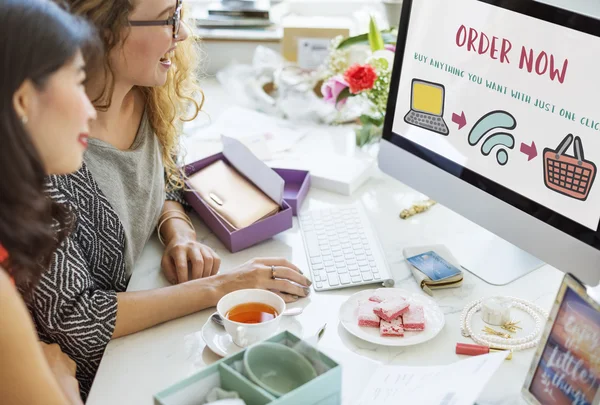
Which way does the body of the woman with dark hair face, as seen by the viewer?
to the viewer's right

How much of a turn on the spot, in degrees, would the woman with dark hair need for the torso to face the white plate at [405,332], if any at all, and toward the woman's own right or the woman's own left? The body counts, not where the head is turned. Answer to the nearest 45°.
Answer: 0° — they already face it

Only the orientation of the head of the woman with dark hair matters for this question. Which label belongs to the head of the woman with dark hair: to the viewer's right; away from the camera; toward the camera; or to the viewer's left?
to the viewer's right

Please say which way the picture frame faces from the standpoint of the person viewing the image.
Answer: facing the viewer and to the left of the viewer

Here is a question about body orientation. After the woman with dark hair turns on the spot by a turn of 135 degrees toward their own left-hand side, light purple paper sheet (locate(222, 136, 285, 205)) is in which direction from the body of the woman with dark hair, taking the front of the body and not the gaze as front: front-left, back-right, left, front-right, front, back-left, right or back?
right

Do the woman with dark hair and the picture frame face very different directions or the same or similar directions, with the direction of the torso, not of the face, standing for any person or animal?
very different directions

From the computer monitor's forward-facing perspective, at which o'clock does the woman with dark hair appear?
The woman with dark hair is roughly at 12 o'clock from the computer monitor.

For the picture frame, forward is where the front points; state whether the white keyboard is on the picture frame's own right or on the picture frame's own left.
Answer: on the picture frame's own right

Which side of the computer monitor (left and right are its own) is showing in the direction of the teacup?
front

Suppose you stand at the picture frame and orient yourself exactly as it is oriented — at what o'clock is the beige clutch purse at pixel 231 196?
The beige clutch purse is roughly at 2 o'clock from the picture frame.

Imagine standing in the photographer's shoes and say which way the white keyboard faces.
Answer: facing to the left of the viewer

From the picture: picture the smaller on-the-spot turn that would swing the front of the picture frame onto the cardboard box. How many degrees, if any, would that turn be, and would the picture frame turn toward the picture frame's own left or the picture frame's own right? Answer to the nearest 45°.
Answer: approximately 90° to the picture frame's own right
